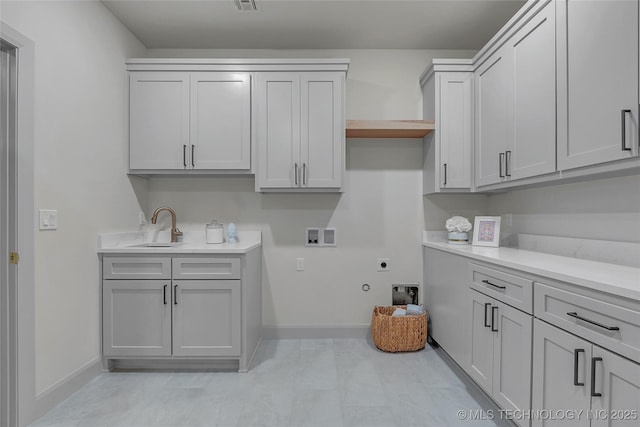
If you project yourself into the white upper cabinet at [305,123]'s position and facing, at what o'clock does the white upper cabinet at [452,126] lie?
the white upper cabinet at [452,126] is roughly at 9 o'clock from the white upper cabinet at [305,123].

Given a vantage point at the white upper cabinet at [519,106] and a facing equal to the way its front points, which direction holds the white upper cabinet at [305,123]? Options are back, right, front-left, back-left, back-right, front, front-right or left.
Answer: front-right

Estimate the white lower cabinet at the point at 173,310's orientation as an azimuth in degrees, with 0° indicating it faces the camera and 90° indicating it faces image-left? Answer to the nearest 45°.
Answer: approximately 0°

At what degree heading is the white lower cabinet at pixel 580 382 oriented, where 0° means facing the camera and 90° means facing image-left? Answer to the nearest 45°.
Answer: approximately 45°

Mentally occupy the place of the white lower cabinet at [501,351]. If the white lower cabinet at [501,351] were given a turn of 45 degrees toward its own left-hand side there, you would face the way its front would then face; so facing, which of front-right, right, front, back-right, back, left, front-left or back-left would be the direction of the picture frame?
back

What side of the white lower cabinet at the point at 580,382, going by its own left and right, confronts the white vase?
right

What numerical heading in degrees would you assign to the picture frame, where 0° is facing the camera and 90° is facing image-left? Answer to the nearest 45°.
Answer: approximately 0°
